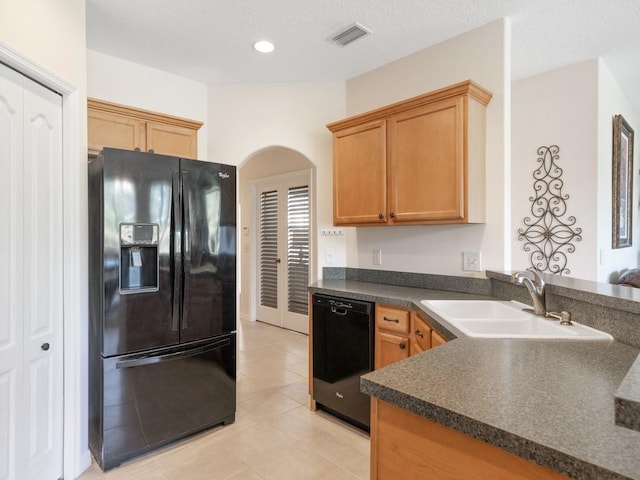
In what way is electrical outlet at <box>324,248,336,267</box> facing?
toward the camera

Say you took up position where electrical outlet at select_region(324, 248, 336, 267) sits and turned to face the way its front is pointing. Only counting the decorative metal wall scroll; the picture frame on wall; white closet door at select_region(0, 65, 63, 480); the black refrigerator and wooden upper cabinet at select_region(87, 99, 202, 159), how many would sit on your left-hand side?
2

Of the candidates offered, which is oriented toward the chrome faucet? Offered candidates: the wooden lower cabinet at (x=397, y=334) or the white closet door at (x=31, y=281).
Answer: the white closet door

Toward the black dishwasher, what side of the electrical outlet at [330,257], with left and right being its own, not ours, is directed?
front

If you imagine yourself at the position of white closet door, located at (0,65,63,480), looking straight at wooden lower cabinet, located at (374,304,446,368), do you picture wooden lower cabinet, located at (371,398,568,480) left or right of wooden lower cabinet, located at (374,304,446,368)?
right

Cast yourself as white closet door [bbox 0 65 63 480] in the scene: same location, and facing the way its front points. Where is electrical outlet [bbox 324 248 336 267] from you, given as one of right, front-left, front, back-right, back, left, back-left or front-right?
front-left

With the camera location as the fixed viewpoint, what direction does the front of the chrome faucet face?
facing to the left of the viewer
